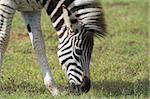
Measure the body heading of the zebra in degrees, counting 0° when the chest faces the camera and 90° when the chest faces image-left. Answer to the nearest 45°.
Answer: approximately 270°
